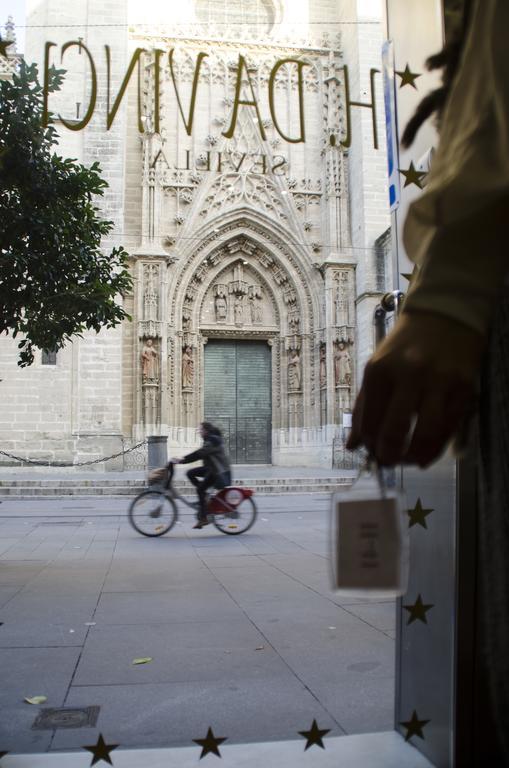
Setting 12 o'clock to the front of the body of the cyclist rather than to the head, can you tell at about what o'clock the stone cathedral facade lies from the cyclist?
The stone cathedral facade is roughly at 3 o'clock from the cyclist.

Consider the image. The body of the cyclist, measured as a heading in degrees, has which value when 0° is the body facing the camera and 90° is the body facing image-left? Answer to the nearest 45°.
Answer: approximately 90°

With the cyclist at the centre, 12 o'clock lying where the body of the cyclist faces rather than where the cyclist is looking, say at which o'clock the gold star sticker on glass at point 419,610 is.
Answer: The gold star sticker on glass is roughly at 9 o'clock from the cyclist.

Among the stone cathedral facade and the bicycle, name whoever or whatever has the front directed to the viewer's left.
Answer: the bicycle

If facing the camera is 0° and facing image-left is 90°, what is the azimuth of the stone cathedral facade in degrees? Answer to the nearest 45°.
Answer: approximately 0°

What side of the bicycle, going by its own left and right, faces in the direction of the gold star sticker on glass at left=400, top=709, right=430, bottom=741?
left

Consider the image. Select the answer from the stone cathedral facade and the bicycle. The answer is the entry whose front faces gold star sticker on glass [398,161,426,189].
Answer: the stone cathedral facade

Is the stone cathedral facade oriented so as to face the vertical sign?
yes

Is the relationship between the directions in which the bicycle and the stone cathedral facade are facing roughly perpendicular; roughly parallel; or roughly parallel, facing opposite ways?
roughly perpendicular

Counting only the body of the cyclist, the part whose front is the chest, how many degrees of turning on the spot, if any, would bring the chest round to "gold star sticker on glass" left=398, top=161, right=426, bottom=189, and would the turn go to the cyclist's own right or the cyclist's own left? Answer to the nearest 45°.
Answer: approximately 90° to the cyclist's own left

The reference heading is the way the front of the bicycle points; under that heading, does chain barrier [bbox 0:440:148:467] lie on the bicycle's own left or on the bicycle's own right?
on the bicycle's own right

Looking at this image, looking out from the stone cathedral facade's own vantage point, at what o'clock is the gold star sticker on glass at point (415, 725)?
The gold star sticker on glass is roughly at 12 o'clock from the stone cathedral facade.

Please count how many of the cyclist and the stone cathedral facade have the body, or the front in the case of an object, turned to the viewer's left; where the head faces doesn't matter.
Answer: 1
